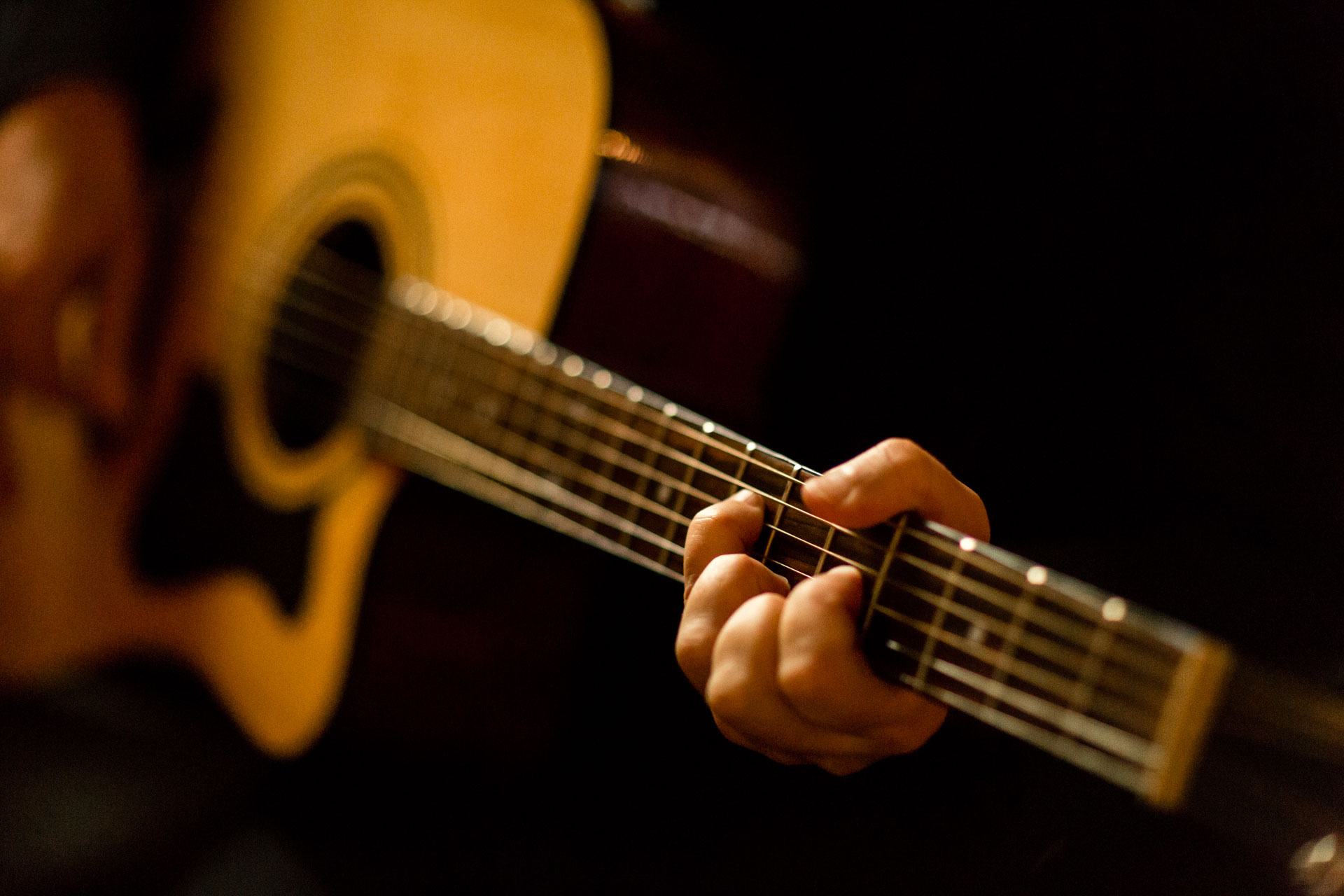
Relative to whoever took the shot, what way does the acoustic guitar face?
facing the viewer and to the left of the viewer
